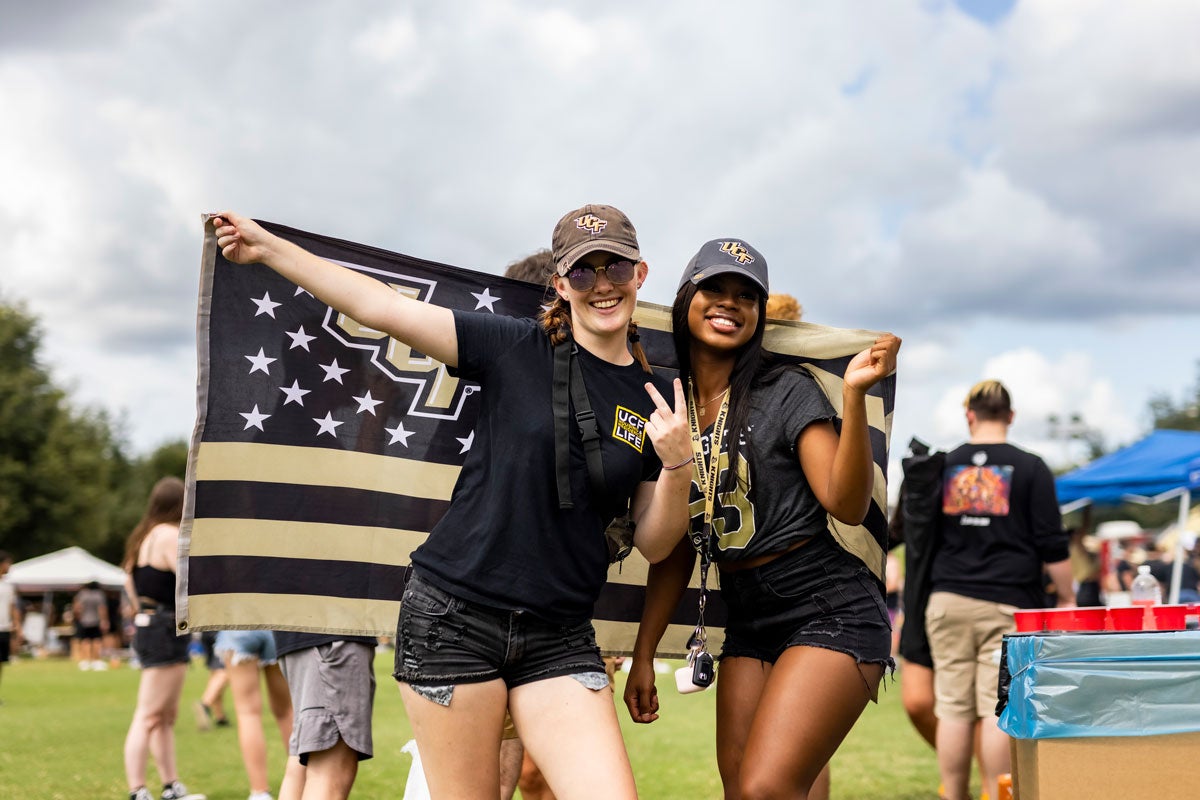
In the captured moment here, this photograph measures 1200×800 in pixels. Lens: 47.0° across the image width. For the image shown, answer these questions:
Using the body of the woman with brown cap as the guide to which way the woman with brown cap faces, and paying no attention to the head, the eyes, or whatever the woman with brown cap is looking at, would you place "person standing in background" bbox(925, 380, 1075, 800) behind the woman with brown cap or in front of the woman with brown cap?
behind

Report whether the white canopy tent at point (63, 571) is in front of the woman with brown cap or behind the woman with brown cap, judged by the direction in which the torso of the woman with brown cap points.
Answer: behind

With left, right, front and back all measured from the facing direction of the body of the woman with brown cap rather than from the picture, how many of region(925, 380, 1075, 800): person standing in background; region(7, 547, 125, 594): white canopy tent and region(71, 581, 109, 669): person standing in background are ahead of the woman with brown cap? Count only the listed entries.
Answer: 0

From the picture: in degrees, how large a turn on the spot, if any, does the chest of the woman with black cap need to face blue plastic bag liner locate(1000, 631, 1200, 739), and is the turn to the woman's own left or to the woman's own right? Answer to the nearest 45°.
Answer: approximately 135° to the woman's own left

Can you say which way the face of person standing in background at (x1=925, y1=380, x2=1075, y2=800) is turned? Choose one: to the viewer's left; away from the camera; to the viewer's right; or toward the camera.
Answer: away from the camera

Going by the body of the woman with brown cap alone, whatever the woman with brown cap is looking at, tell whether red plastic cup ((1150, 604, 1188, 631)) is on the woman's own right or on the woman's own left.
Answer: on the woman's own left

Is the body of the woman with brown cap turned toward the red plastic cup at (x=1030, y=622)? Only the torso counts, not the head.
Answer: no

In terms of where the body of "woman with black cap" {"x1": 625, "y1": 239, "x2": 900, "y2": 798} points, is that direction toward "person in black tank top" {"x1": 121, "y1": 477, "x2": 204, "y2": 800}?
no

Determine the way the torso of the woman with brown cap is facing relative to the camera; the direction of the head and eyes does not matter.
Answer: toward the camera

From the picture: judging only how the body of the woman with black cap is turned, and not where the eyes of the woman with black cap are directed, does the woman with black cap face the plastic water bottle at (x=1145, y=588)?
no

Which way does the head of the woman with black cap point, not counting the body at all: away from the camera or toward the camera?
toward the camera

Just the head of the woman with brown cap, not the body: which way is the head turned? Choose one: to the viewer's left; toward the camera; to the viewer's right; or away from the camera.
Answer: toward the camera

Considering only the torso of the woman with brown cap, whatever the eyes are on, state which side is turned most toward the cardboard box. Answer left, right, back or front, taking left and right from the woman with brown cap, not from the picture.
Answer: left

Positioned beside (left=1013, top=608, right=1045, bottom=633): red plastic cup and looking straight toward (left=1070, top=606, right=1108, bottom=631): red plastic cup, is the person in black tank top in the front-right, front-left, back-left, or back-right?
back-left

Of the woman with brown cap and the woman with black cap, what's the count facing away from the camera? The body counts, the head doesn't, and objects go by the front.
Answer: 0

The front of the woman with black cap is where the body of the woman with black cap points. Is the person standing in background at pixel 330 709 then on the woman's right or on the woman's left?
on the woman's right

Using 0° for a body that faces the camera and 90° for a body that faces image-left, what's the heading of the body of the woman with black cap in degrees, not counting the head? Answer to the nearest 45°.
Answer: approximately 45°
